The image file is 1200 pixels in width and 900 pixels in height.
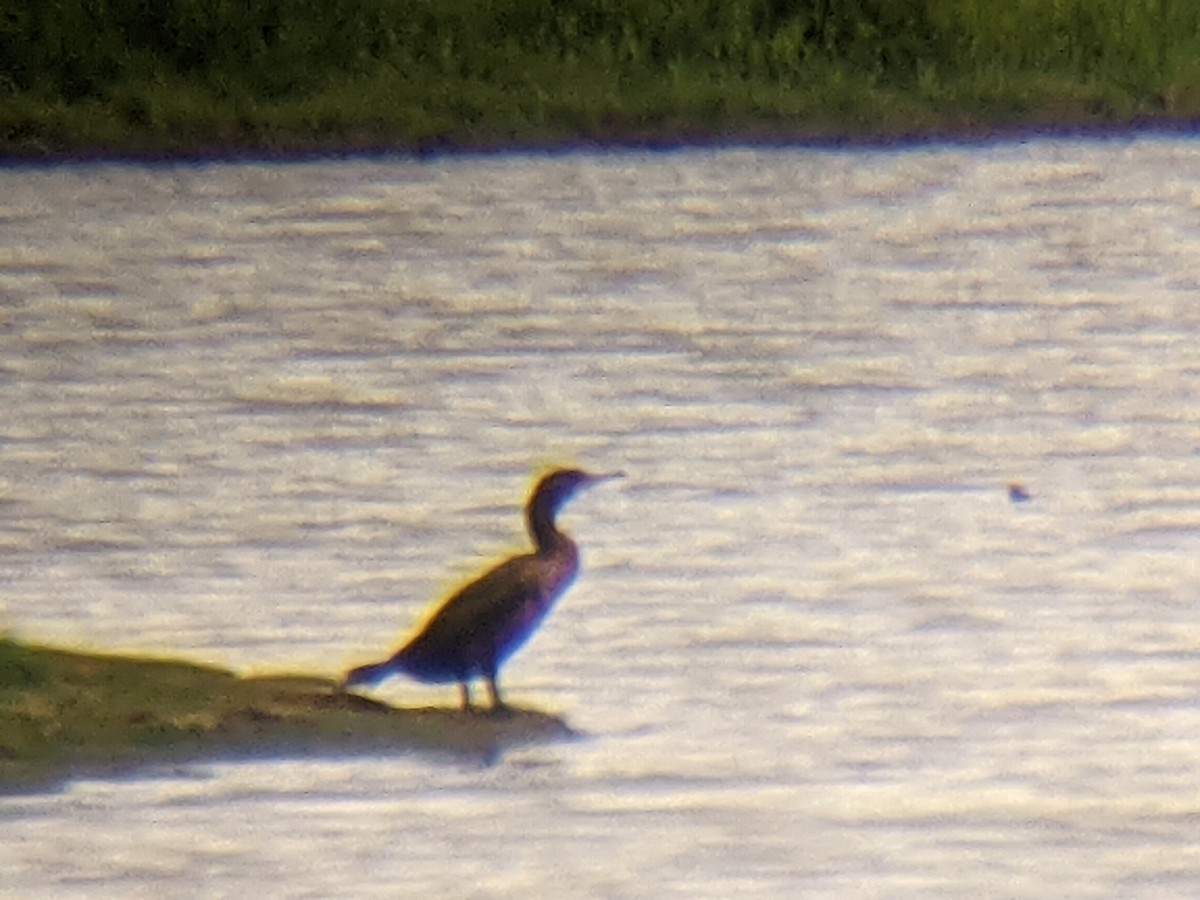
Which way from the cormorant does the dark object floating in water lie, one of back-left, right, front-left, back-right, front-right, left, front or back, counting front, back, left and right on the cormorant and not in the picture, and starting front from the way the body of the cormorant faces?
front-left

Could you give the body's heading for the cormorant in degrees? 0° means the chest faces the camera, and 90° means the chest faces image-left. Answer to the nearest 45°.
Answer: approximately 270°
